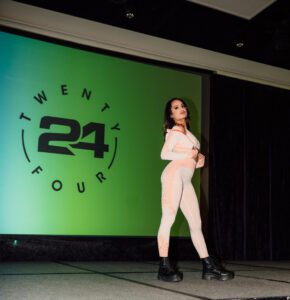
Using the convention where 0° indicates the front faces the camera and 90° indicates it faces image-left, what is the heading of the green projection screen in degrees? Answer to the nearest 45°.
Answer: approximately 315°
